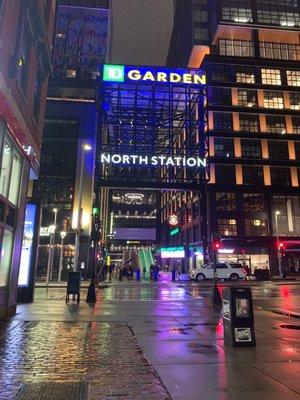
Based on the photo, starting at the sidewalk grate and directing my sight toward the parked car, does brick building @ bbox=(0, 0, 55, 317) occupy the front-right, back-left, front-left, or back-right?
front-left

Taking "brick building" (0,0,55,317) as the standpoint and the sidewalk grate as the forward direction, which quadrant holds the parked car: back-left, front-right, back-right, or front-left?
back-left

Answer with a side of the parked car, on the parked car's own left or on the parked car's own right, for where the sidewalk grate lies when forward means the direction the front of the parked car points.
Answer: on the parked car's own left

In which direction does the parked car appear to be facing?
to the viewer's left

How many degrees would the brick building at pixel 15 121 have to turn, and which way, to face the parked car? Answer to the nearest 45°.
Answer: approximately 45° to its left

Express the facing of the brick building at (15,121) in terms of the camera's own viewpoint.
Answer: facing to the right of the viewer

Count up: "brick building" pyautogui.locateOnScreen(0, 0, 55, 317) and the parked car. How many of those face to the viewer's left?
1
